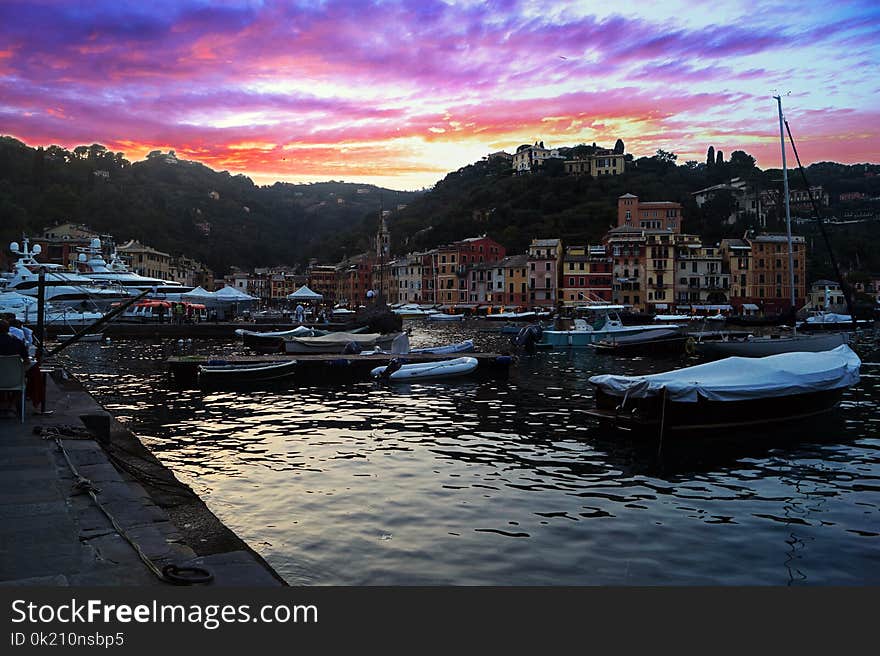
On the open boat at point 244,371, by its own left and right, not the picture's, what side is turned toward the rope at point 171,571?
right

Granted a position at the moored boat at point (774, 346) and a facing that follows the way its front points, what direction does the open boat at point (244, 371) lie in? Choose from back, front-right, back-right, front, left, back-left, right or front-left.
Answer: back-right

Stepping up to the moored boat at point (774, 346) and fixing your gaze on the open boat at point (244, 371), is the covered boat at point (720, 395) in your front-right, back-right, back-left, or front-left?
front-left

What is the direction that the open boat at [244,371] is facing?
to the viewer's right

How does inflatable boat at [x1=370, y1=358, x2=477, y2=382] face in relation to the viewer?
to the viewer's right

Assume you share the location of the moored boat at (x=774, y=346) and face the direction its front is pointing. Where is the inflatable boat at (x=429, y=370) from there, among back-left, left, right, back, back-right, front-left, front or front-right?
back-right

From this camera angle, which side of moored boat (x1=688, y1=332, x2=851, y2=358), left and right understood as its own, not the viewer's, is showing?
right

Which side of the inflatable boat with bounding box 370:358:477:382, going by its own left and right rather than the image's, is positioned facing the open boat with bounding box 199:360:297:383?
back

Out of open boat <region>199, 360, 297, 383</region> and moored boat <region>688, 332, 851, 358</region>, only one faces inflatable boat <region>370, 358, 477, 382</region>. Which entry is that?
open boat <region>199, 360, 297, 383</region>

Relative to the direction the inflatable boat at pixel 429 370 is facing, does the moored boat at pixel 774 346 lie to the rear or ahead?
ahead
